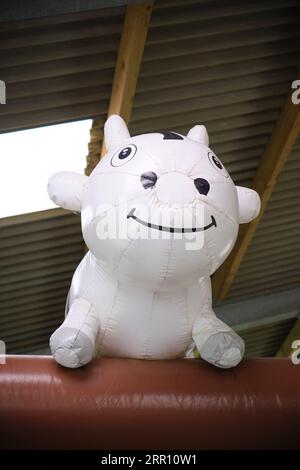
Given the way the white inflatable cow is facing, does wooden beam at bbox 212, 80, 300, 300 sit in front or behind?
behind

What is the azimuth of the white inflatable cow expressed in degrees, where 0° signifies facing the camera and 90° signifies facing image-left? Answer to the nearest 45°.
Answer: approximately 0°
